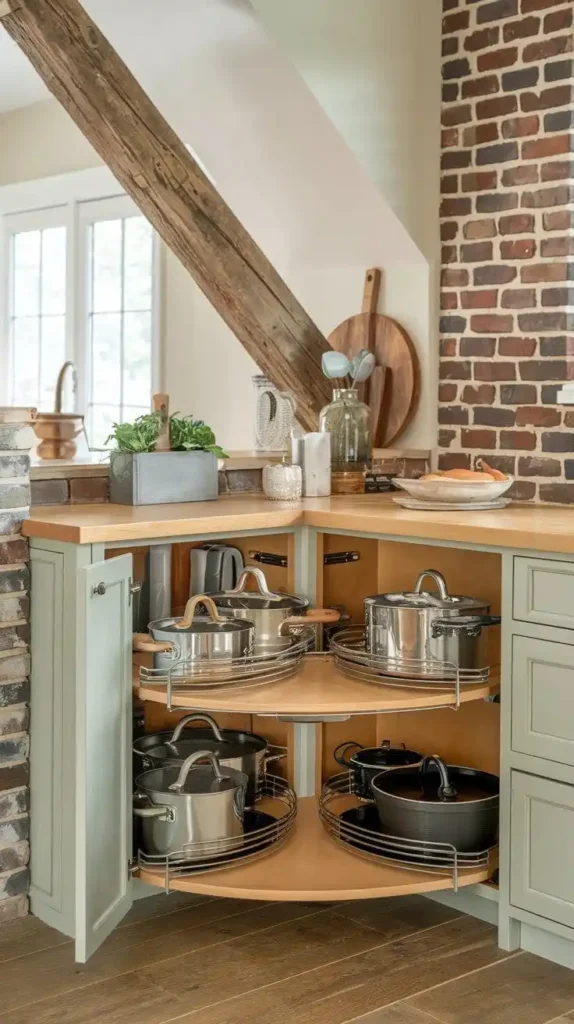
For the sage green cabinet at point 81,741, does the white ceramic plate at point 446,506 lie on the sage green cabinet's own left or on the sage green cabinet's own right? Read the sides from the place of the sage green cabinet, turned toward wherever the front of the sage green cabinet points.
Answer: on the sage green cabinet's own left

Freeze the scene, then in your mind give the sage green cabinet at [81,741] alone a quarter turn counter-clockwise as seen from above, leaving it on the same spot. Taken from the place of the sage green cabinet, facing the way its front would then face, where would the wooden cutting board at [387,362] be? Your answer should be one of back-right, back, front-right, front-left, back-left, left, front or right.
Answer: front

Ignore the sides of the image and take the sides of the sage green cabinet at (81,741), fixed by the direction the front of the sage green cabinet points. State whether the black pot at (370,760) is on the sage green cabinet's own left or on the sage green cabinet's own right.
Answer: on the sage green cabinet's own left

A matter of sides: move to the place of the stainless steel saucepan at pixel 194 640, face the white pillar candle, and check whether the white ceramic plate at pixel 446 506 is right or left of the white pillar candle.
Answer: right

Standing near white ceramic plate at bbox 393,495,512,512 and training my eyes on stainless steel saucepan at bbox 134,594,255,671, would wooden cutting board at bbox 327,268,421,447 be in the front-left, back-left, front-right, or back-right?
back-right

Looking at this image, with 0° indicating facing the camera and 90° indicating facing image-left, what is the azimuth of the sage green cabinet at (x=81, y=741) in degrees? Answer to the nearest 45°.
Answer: approximately 315°

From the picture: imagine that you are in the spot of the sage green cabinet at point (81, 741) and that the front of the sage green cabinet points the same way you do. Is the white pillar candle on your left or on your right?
on your left
